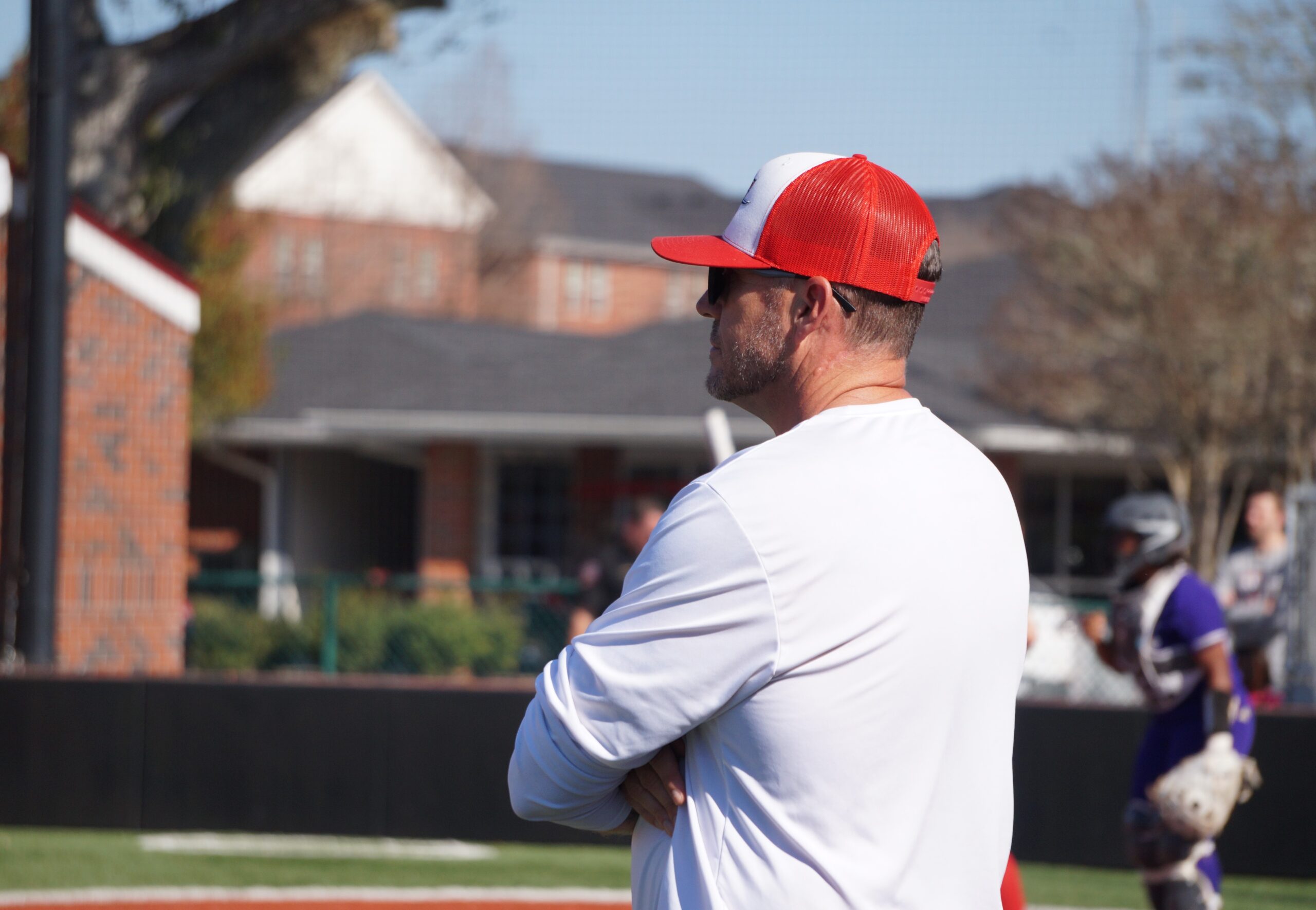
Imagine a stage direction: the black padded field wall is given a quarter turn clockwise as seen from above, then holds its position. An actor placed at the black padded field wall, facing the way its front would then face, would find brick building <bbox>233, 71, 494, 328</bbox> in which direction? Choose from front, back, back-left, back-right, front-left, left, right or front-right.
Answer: right

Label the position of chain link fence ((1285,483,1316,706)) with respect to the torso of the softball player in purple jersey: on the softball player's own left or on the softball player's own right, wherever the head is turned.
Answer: on the softball player's own right

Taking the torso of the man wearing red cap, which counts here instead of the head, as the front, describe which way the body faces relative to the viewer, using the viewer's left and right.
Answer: facing away from the viewer and to the left of the viewer

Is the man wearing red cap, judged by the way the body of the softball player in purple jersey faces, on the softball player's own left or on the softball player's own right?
on the softball player's own left

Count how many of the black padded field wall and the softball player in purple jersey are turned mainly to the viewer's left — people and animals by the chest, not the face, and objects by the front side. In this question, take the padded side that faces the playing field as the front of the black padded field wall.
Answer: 1

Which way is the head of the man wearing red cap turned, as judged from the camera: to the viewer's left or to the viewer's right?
to the viewer's left

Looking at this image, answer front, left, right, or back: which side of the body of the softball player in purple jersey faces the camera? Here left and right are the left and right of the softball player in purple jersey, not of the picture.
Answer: left

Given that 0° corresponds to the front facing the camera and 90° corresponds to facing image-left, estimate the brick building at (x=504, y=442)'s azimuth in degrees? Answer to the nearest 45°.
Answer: approximately 0°

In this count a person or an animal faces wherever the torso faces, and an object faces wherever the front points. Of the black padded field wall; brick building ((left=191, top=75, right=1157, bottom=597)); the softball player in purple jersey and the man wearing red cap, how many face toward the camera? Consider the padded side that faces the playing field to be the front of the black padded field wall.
2

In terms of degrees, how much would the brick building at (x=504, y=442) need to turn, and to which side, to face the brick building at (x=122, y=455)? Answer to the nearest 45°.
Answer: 0° — it already faces it
